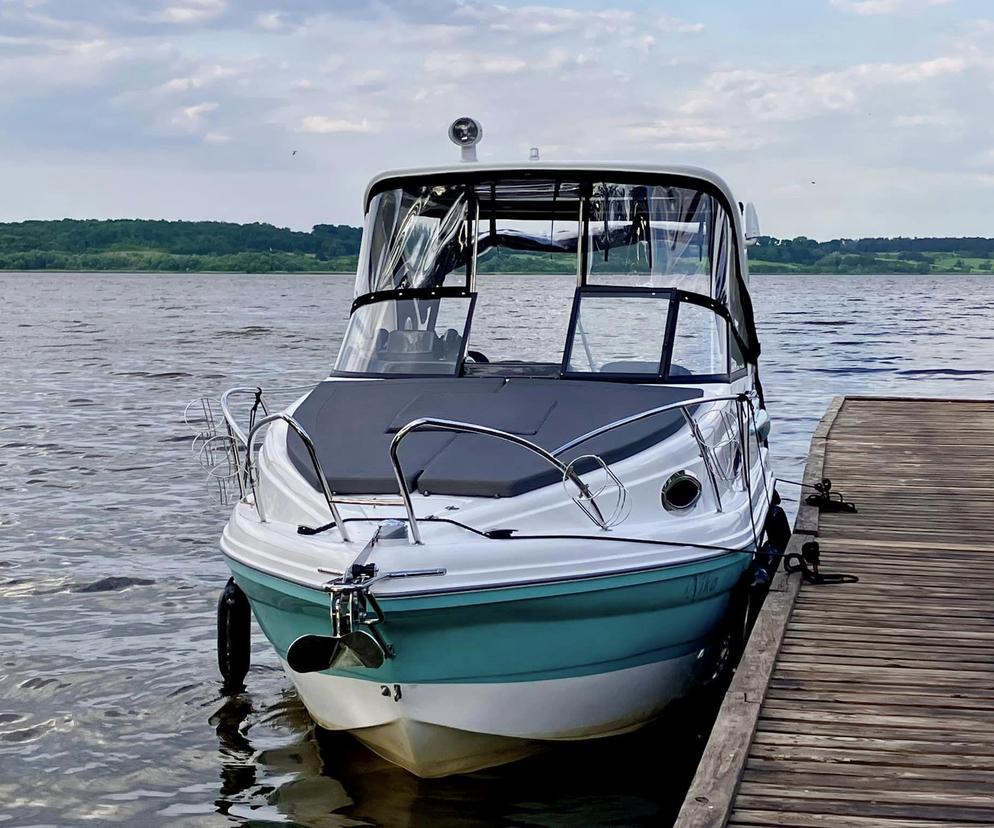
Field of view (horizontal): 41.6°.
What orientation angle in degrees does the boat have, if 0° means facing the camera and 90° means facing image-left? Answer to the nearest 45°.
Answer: approximately 45°
